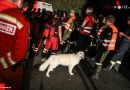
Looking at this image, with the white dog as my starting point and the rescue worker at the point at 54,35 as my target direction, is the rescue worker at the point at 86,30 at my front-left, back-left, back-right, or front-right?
front-right

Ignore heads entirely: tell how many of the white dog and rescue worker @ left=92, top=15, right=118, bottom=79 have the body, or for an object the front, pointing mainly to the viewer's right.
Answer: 1

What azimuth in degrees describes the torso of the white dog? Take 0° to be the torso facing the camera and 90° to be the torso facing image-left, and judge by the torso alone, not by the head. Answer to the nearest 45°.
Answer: approximately 270°

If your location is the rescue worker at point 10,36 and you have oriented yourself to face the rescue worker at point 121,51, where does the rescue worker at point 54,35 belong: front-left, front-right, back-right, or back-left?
front-left

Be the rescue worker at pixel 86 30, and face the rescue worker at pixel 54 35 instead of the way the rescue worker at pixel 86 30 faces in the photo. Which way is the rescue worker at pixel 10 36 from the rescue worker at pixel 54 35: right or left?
left

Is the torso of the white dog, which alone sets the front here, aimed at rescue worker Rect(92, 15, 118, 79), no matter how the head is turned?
yes
